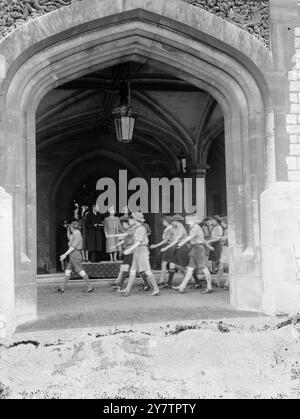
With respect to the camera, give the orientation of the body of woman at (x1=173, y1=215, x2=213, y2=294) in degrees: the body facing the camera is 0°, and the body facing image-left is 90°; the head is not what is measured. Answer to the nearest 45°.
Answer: approximately 90°

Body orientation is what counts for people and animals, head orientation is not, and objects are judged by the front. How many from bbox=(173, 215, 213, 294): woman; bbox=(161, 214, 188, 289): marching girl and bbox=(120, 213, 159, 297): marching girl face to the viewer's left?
3

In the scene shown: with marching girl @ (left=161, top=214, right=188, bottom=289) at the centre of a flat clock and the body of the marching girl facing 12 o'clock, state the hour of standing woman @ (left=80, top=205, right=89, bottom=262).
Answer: The standing woman is roughly at 2 o'clock from the marching girl.

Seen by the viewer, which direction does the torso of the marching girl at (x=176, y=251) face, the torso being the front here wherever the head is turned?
to the viewer's left

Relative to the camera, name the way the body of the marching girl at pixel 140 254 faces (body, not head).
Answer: to the viewer's left
